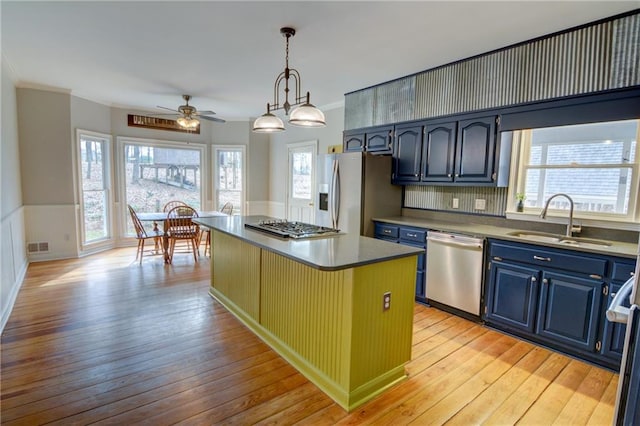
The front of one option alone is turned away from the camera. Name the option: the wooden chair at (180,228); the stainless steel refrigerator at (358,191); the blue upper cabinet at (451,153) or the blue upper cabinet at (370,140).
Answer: the wooden chair

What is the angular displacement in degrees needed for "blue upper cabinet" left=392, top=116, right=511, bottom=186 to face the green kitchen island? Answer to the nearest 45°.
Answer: approximately 45° to its left

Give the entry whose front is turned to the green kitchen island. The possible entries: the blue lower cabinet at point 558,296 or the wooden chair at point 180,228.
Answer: the blue lower cabinet

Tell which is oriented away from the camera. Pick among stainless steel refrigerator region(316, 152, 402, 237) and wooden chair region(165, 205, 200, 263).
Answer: the wooden chair

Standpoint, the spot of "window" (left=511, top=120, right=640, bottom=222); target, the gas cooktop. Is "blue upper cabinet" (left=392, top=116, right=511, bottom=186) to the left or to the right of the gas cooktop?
right

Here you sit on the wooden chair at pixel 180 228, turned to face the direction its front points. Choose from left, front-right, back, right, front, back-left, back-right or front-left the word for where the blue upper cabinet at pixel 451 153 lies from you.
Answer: back-right

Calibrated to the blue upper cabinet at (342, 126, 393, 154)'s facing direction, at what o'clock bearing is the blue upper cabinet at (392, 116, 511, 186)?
the blue upper cabinet at (392, 116, 511, 186) is roughly at 9 o'clock from the blue upper cabinet at (342, 126, 393, 154).

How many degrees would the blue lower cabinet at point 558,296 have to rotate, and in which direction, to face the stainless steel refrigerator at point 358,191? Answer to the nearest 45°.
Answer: approximately 45° to its right

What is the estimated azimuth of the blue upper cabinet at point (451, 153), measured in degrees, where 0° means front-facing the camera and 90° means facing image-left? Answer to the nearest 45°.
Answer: approximately 45°

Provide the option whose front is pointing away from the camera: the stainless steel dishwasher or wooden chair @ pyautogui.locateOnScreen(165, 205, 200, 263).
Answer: the wooden chair

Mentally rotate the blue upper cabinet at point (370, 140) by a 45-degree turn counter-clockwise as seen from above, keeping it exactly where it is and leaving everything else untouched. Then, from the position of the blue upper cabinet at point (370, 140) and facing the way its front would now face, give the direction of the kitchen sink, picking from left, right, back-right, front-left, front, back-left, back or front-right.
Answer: front-left

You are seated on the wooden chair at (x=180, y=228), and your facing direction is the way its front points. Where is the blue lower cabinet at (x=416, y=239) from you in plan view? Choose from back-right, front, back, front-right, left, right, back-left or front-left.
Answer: back-right

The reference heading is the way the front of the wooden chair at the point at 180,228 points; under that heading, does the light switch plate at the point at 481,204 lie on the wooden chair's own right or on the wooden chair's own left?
on the wooden chair's own right
